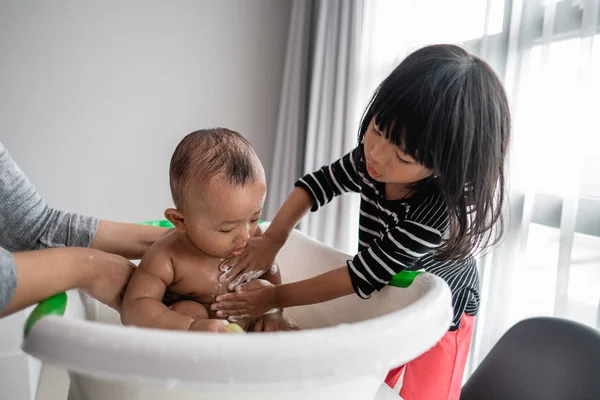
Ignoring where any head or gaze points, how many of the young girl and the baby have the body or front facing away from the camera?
0

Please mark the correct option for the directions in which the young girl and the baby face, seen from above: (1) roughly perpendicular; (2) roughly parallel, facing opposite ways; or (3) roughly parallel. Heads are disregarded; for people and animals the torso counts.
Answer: roughly perpendicular

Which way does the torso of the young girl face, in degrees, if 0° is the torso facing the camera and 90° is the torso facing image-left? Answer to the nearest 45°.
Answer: approximately 45°

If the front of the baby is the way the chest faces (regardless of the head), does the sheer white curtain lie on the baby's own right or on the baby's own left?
on the baby's own left

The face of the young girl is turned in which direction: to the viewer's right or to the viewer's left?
to the viewer's left

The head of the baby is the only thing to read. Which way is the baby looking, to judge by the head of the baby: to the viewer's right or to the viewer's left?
to the viewer's right

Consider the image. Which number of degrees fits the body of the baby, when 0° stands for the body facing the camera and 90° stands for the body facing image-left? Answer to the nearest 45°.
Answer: approximately 315°
